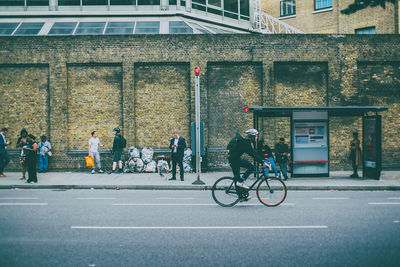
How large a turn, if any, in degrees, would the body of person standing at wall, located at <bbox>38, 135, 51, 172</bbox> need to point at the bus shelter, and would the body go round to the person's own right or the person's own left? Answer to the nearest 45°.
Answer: approximately 45° to the person's own left

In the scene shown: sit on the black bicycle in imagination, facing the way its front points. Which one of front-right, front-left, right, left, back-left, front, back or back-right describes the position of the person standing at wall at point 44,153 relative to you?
back-left

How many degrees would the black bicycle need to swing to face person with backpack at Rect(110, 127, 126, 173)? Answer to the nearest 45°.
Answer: approximately 135° to its left

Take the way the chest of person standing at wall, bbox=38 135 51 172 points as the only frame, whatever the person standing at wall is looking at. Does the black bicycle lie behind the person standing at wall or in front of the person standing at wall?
in front

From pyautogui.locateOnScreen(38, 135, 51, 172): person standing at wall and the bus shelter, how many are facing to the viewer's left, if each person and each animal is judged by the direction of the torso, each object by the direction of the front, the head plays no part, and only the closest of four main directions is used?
0

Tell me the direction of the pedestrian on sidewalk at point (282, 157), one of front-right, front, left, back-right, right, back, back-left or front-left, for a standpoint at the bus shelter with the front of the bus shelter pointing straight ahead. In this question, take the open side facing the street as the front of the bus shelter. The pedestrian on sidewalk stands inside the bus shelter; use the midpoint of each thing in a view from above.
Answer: front-right
